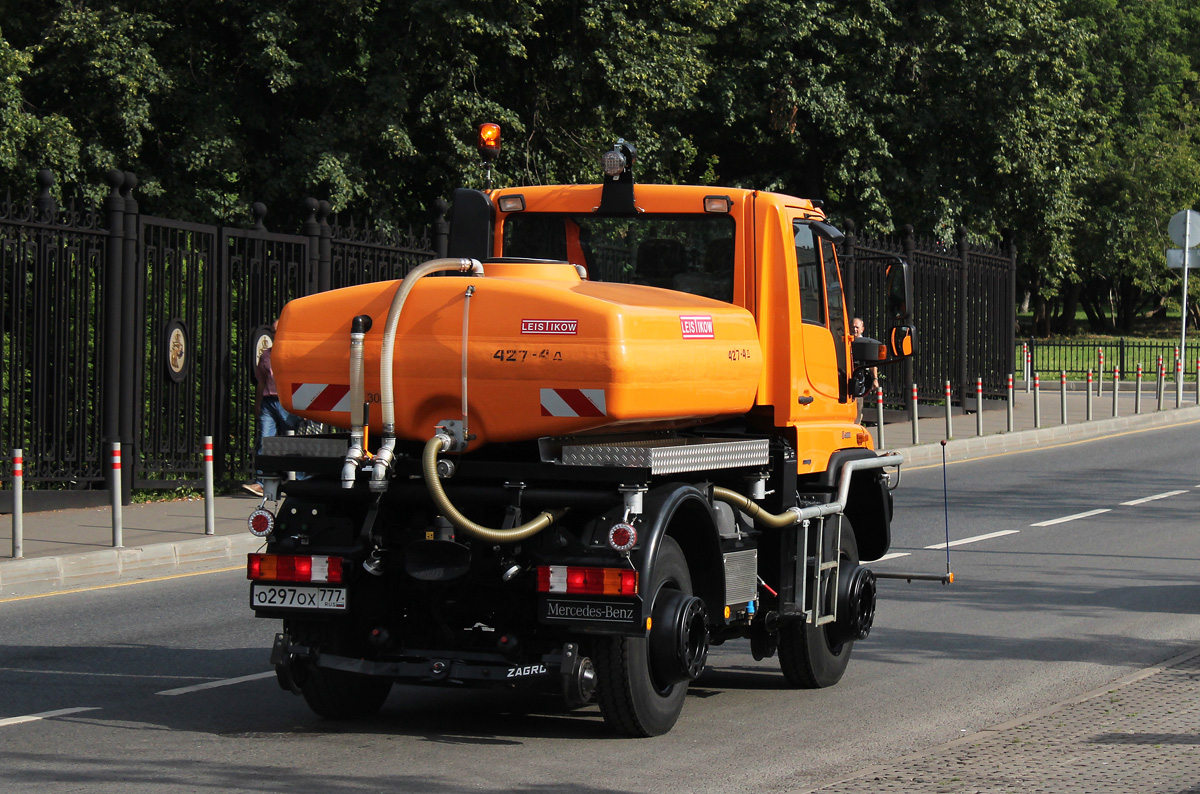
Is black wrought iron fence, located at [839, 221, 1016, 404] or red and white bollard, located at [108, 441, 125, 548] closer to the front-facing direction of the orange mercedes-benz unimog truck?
the black wrought iron fence

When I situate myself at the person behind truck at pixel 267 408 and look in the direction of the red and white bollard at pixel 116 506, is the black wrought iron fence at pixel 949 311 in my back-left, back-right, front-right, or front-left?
back-left

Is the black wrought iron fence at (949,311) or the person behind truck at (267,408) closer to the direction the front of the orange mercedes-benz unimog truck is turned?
the black wrought iron fence

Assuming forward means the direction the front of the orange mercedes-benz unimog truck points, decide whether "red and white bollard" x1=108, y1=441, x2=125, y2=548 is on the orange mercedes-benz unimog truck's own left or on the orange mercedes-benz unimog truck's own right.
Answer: on the orange mercedes-benz unimog truck's own left

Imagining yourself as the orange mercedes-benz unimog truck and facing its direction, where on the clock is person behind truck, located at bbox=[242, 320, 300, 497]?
The person behind truck is roughly at 10 o'clock from the orange mercedes-benz unimog truck.

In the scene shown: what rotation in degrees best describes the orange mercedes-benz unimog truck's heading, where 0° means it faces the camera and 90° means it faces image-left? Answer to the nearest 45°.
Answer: approximately 225°
